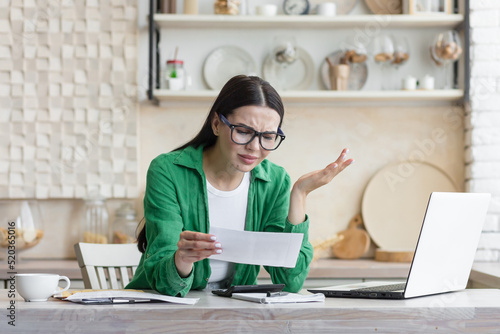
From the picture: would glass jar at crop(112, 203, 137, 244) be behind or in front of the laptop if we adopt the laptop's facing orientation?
in front

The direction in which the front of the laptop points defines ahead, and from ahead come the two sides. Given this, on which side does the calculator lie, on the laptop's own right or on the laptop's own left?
on the laptop's own left

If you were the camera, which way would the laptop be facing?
facing away from the viewer and to the left of the viewer

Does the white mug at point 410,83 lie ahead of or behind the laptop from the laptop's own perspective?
ahead

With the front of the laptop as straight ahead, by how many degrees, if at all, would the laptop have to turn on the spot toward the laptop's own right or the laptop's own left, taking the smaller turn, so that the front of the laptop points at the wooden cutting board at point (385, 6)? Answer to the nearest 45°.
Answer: approximately 45° to the laptop's own right

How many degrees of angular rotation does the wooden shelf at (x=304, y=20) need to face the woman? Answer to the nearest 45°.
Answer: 0° — it already faces them

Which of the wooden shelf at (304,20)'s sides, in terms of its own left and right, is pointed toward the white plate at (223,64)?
right

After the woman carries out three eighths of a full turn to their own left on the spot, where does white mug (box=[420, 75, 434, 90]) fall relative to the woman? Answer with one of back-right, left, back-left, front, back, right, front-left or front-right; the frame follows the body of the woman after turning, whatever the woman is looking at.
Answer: front-right

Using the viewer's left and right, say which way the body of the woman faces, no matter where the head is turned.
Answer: facing the viewer and to the right of the viewer

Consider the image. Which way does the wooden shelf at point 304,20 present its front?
toward the camera

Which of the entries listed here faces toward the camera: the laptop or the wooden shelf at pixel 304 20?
the wooden shelf

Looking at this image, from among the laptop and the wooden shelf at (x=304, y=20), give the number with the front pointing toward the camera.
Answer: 1

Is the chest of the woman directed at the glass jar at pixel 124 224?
no

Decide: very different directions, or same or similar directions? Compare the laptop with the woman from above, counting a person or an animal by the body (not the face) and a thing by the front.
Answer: very different directions

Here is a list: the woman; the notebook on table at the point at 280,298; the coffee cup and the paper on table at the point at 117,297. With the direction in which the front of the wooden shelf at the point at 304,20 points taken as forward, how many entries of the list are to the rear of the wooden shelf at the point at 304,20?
0
